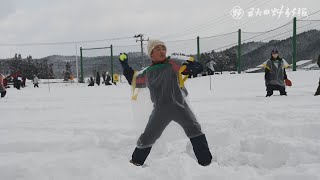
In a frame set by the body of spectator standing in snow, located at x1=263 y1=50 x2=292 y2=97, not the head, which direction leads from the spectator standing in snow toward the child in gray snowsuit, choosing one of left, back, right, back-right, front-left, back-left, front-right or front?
front

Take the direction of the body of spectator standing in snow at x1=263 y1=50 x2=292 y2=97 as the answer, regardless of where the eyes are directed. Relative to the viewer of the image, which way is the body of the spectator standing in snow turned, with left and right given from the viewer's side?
facing the viewer
